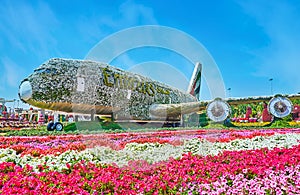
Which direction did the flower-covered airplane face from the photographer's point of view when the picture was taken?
facing the viewer and to the left of the viewer
